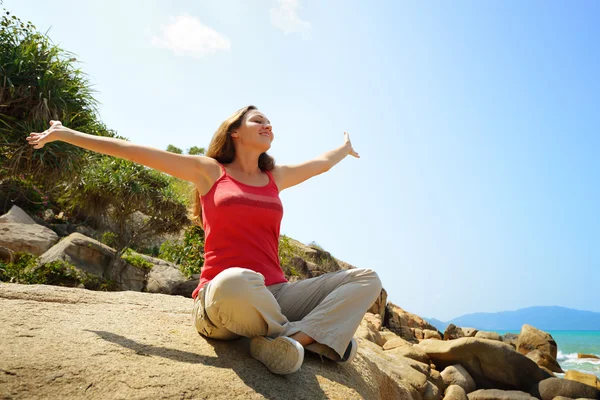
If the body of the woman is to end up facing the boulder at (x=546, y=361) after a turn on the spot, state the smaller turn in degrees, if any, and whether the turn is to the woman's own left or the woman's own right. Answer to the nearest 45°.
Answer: approximately 90° to the woman's own left

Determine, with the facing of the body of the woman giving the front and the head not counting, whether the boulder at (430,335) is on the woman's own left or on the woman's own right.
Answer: on the woman's own left

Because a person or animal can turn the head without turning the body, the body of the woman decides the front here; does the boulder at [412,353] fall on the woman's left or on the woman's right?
on the woman's left

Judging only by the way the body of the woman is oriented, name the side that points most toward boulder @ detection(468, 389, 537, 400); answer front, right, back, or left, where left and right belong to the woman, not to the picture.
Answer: left

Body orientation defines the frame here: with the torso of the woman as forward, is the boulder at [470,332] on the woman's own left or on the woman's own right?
on the woman's own left

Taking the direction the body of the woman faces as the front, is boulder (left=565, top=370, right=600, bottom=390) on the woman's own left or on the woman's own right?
on the woman's own left

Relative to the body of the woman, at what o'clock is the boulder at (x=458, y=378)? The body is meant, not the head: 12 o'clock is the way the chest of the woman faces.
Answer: The boulder is roughly at 9 o'clock from the woman.

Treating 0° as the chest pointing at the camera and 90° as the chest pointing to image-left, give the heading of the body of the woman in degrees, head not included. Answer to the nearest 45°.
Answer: approximately 315°

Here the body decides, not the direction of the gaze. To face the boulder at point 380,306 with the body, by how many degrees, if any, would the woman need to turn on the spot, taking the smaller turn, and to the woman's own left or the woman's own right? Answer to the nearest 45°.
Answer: approximately 90° to the woman's own left

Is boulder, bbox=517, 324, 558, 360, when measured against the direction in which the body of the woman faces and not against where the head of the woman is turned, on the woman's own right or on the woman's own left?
on the woman's own left
